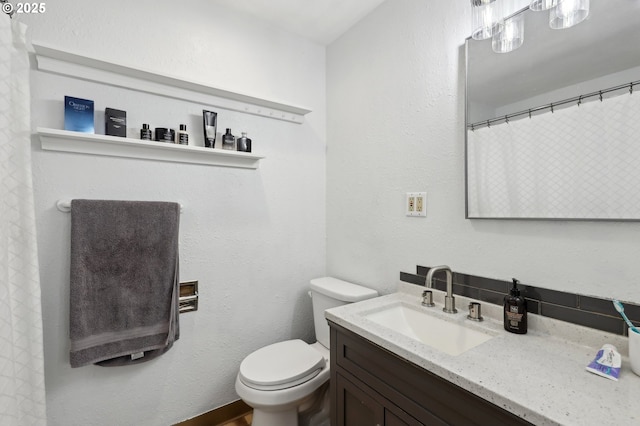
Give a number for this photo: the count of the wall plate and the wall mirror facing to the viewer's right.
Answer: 0

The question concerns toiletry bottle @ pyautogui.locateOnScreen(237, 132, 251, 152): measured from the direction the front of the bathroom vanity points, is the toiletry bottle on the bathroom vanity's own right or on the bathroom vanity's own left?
on the bathroom vanity's own right

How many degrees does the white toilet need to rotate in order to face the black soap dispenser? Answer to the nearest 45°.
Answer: approximately 90° to its left

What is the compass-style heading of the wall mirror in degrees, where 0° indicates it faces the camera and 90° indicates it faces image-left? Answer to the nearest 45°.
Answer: approximately 45°

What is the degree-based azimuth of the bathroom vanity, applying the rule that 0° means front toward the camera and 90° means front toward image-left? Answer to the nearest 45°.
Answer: approximately 45°

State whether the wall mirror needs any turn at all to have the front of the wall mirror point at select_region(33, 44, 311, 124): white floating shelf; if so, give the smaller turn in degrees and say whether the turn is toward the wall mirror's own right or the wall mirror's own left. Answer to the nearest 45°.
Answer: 0° — it already faces it
